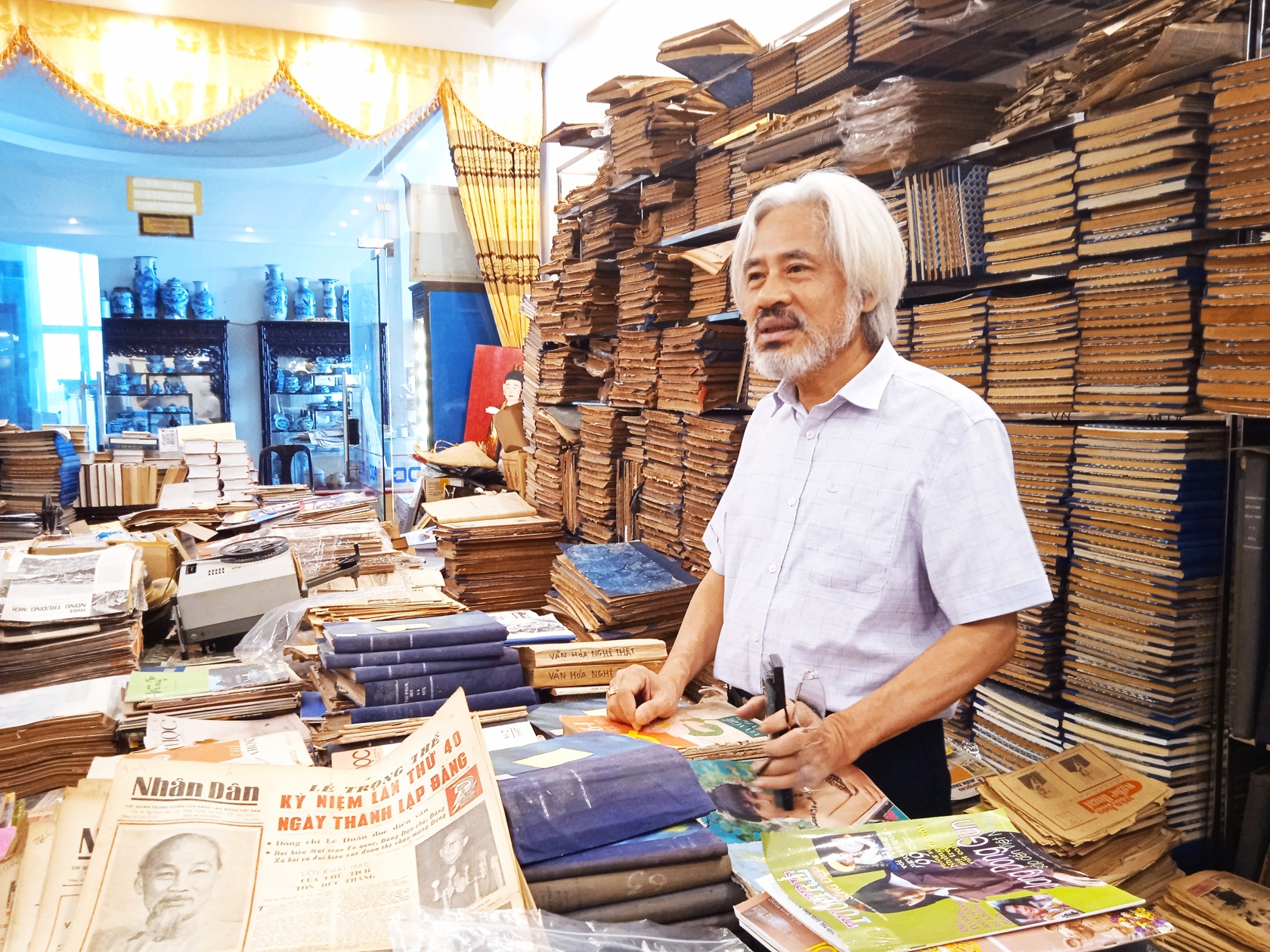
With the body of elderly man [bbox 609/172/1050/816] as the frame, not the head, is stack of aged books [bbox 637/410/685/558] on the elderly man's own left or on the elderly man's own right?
on the elderly man's own right

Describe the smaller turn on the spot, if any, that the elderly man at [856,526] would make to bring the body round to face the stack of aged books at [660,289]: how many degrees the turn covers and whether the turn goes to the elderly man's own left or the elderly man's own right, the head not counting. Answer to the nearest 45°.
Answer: approximately 135° to the elderly man's own right

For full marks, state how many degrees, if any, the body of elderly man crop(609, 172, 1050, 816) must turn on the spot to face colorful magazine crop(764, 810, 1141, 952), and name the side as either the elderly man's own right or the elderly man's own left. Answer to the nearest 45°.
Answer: approximately 45° to the elderly man's own left

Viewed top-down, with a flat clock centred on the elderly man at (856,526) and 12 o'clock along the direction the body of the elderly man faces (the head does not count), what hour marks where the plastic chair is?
The plastic chair is roughly at 3 o'clock from the elderly man.

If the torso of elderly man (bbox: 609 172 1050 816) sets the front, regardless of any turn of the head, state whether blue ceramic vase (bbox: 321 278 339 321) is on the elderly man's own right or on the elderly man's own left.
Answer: on the elderly man's own right

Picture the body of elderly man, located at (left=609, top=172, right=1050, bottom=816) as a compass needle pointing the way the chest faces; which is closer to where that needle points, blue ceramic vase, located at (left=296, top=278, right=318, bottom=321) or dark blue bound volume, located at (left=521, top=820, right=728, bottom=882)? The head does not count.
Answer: the dark blue bound volume

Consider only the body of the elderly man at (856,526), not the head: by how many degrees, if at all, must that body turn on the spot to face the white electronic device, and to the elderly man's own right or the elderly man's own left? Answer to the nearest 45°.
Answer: approximately 90° to the elderly man's own right

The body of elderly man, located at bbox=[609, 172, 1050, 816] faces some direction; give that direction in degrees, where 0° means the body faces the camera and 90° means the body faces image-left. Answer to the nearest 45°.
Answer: approximately 45°

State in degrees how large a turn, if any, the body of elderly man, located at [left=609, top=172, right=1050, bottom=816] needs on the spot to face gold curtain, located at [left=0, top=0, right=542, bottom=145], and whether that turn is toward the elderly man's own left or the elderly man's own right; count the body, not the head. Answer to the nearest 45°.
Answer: approximately 90° to the elderly man's own right

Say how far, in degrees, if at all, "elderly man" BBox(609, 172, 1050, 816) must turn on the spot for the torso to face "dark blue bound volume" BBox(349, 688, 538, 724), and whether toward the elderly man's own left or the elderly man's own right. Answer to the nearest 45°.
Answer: approximately 45° to the elderly man's own right
